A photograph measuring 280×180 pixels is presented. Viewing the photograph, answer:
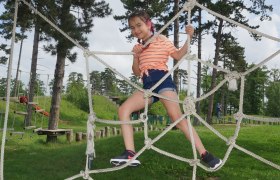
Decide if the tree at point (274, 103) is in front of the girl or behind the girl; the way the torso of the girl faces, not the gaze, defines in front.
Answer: behind

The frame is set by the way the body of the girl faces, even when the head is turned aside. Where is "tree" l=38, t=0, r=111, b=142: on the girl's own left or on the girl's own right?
on the girl's own right

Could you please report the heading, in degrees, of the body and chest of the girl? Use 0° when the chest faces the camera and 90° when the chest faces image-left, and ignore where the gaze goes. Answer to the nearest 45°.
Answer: approximately 45°

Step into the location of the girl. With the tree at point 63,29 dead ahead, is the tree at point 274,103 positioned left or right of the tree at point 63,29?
right
